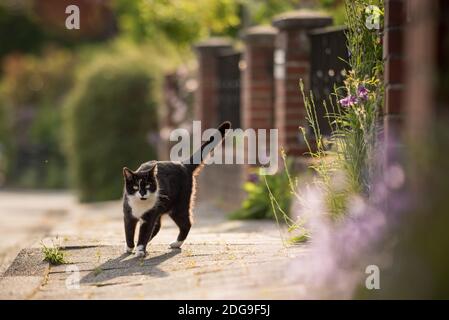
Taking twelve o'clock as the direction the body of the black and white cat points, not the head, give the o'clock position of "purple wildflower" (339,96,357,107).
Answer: The purple wildflower is roughly at 8 o'clock from the black and white cat.

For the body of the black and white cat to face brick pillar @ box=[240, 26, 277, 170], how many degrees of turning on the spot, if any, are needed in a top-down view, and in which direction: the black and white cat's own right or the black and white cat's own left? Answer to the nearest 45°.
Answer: approximately 135° to the black and white cat's own right

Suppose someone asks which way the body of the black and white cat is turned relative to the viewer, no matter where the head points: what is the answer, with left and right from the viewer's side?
facing the viewer and to the left of the viewer

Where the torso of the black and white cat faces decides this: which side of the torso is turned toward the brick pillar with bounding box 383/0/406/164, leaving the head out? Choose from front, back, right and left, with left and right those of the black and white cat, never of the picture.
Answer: left

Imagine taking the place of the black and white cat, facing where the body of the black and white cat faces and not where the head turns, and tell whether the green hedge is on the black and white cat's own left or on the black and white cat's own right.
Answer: on the black and white cat's own right

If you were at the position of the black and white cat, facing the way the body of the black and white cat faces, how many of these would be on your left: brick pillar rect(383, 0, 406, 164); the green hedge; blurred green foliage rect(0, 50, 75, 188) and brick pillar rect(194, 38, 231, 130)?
1

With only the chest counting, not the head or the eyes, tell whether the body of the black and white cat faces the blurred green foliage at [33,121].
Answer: no

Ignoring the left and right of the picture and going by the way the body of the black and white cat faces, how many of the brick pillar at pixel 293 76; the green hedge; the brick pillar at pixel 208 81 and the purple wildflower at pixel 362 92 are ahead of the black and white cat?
0

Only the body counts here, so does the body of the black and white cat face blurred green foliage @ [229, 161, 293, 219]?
no

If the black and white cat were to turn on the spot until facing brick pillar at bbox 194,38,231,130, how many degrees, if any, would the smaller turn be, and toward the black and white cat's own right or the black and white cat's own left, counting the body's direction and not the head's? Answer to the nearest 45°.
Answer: approximately 135° to the black and white cat's own right

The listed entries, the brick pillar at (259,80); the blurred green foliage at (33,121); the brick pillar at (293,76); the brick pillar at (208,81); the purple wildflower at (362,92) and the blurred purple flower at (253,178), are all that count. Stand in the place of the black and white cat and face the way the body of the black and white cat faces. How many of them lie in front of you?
0

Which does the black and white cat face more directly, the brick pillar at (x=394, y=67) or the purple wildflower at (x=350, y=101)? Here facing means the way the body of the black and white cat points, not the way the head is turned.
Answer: the brick pillar
